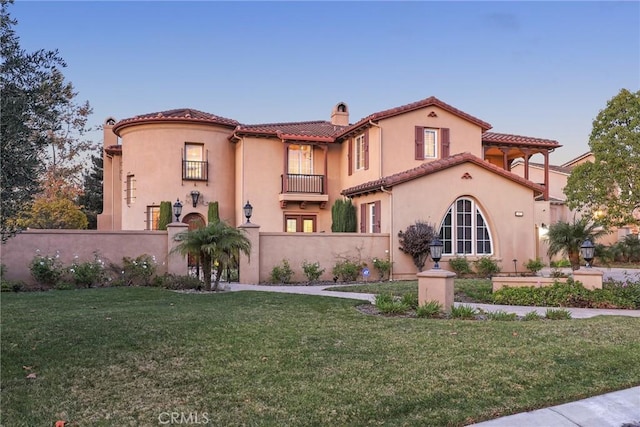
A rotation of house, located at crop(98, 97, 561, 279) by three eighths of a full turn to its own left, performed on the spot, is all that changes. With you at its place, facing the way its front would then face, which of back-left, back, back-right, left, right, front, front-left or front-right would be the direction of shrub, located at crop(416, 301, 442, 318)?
back-right

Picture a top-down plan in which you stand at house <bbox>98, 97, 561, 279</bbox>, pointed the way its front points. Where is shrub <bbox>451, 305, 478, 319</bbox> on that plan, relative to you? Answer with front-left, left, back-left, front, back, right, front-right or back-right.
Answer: front

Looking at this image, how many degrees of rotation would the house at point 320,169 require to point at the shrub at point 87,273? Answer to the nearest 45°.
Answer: approximately 45° to its right

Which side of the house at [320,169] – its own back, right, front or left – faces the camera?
front

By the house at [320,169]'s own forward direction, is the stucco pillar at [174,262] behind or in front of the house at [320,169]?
in front

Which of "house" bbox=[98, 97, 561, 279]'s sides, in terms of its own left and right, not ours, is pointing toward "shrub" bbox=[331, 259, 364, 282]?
front

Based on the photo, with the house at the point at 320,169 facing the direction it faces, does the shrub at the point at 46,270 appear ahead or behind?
ahead

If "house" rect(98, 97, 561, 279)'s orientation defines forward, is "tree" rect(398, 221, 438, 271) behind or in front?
in front

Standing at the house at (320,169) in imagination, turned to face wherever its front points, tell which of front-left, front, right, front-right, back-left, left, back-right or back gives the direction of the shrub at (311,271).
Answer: front

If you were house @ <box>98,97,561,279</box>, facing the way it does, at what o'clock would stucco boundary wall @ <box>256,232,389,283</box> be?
The stucco boundary wall is roughly at 12 o'clock from the house.
